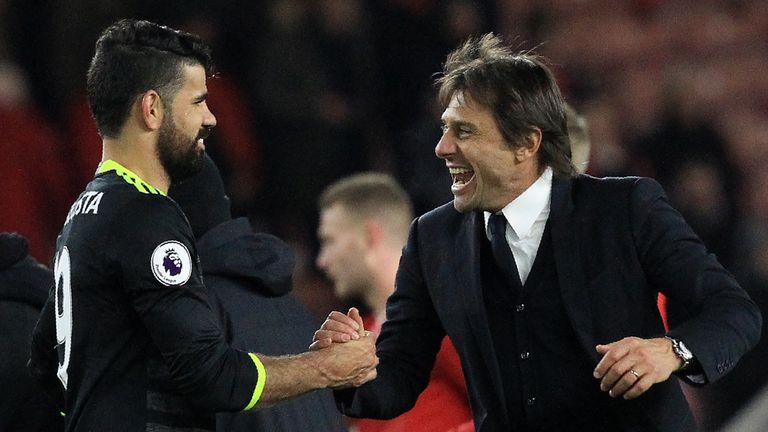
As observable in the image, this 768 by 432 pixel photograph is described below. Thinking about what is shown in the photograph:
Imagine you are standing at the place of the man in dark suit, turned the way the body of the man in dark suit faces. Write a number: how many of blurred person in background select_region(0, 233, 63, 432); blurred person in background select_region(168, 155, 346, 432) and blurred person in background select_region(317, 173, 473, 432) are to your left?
0

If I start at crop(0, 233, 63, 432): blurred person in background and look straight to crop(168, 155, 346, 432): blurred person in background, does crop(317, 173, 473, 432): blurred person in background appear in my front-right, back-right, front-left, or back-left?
front-left

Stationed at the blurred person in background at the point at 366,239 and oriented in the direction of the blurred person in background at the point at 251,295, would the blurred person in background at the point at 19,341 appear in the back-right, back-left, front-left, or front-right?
front-right

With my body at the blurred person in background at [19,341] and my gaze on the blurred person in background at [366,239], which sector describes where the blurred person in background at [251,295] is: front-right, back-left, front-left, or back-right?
front-right

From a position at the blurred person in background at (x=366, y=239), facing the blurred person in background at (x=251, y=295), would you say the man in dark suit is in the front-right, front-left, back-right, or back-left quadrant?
front-left

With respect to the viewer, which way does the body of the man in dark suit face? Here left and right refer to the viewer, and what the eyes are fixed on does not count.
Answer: facing the viewer and to the left of the viewer

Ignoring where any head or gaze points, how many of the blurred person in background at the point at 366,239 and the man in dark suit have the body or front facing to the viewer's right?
0

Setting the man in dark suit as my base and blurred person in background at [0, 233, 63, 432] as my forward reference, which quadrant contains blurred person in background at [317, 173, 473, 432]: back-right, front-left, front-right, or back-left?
front-right

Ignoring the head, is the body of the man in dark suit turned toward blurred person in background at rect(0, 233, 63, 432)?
no

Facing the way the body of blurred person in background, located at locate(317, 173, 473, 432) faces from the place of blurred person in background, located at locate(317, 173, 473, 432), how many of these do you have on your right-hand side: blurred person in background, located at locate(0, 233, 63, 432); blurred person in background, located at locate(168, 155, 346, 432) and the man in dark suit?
0

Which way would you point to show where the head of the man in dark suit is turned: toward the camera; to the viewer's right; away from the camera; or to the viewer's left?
to the viewer's left

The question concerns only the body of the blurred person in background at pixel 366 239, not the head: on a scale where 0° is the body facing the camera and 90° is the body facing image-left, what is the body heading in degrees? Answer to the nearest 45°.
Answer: approximately 90°

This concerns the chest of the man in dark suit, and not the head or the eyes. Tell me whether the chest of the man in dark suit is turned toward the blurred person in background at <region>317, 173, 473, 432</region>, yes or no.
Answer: no

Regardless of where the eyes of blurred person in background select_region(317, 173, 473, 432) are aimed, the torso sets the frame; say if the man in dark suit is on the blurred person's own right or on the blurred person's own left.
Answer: on the blurred person's own left
